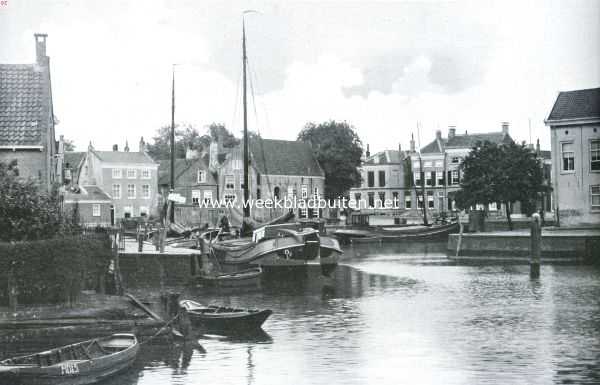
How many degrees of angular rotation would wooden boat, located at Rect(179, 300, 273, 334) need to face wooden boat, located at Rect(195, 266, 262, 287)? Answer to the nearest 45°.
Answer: approximately 90° to its left

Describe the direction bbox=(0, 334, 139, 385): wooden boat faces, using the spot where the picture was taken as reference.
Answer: facing away from the viewer and to the right of the viewer

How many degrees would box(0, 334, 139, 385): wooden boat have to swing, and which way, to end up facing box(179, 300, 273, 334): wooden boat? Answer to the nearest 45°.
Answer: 0° — it already faces it

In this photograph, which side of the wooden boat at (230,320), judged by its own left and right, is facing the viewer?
right

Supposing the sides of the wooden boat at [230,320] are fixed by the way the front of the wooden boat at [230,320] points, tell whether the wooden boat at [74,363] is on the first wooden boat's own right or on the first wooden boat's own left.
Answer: on the first wooden boat's own right

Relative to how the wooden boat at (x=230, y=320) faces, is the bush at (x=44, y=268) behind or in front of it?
behind

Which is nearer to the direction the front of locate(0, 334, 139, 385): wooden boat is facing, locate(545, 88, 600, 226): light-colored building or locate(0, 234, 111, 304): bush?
the light-colored building
